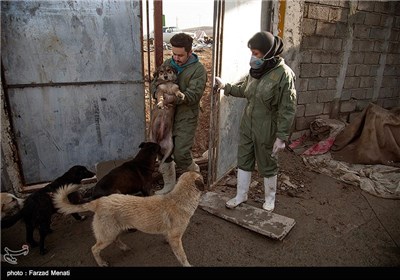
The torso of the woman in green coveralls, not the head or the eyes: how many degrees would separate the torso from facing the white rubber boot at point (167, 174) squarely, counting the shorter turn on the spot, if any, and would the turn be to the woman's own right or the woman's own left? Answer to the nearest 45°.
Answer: approximately 45° to the woman's own right

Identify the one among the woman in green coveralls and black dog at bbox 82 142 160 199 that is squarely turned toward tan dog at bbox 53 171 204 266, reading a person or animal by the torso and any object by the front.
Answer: the woman in green coveralls

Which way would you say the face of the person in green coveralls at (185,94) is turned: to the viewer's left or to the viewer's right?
to the viewer's left

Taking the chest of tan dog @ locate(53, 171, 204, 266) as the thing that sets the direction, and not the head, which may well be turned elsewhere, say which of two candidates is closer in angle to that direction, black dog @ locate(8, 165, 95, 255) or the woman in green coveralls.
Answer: the woman in green coveralls

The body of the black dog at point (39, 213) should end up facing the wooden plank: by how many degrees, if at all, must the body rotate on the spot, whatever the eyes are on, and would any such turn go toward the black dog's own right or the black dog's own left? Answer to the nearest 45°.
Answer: approximately 45° to the black dog's own right

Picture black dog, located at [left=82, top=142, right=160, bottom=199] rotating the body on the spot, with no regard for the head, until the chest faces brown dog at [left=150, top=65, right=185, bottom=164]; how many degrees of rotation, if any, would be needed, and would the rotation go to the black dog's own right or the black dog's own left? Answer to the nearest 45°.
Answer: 0° — it already faces it

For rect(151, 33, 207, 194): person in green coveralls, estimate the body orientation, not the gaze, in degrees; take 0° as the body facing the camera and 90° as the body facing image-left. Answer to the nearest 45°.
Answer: approximately 45°

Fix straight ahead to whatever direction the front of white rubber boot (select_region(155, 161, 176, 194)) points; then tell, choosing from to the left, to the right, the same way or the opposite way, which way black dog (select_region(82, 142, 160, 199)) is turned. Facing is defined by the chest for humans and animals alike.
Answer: the opposite way

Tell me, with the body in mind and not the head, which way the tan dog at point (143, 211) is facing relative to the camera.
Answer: to the viewer's right

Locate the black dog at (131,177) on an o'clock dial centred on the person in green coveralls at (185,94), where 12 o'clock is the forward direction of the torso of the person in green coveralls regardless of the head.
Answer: The black dog is roughly at 12 o'clock from the person in green coveralls.

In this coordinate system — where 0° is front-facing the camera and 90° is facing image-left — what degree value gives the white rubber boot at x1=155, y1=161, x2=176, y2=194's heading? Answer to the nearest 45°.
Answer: approximately 45°

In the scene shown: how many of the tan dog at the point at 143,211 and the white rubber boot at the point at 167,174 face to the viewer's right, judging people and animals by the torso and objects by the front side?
1
